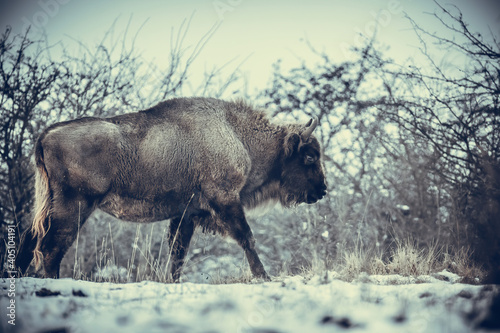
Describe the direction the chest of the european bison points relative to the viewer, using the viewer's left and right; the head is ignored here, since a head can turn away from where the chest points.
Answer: facing to the right of the viewer
